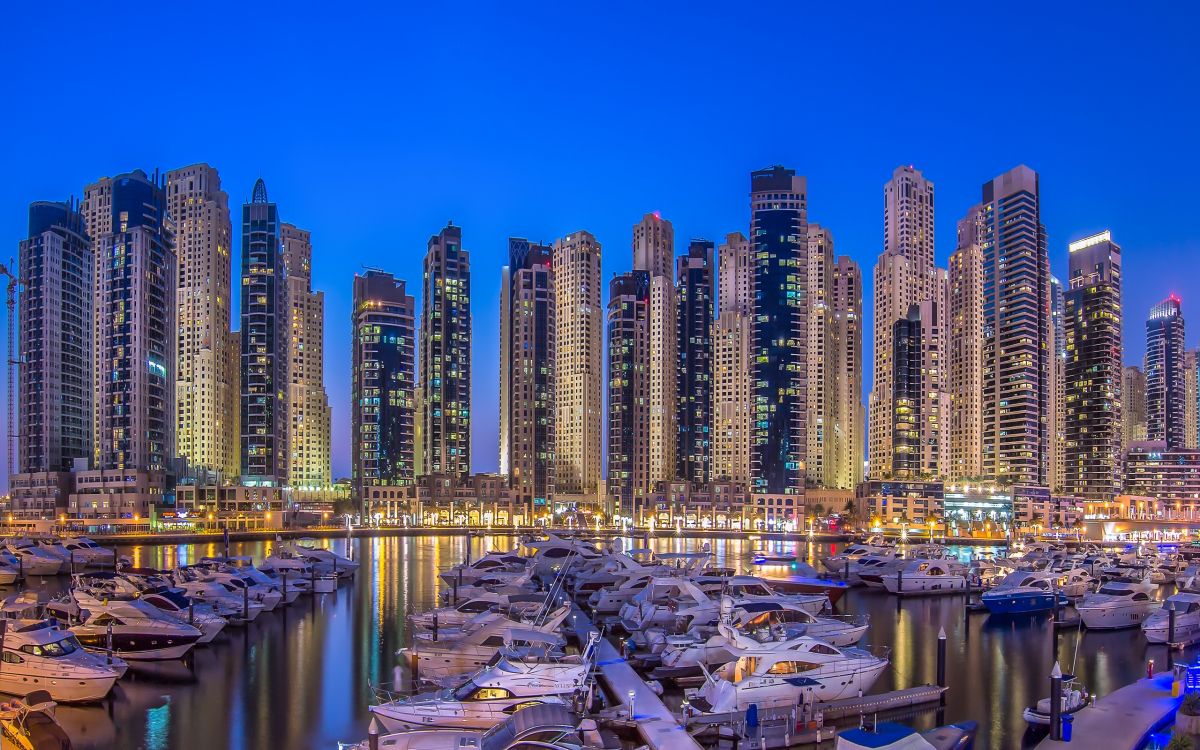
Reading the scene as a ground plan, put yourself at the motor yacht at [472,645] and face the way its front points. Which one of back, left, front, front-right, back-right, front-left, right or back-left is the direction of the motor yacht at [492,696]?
left

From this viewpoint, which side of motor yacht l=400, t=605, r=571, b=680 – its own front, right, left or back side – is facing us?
left

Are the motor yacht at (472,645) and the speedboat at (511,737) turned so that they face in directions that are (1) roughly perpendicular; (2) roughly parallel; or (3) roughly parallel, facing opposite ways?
roughly parallel

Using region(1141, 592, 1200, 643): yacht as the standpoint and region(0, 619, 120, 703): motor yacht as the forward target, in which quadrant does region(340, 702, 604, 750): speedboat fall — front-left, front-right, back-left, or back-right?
front-left

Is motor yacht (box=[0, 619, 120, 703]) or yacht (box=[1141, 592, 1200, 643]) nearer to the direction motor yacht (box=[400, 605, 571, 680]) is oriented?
the motor yacht

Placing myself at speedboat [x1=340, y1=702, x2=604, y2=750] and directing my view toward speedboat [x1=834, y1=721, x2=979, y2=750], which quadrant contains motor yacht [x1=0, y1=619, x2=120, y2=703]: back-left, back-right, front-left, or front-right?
back-left

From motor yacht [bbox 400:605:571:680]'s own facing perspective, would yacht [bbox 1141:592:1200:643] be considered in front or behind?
behind

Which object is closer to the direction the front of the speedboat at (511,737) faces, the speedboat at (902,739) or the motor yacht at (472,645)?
the motor yacht

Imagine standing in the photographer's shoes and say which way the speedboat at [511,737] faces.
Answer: facing to the left of the viewer

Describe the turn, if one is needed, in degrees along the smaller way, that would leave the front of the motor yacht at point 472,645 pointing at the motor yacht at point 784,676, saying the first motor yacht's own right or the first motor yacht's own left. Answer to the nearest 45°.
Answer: approximately 135° to the first motor yacht's own left

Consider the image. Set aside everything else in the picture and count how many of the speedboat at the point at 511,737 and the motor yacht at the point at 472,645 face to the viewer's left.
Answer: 2
